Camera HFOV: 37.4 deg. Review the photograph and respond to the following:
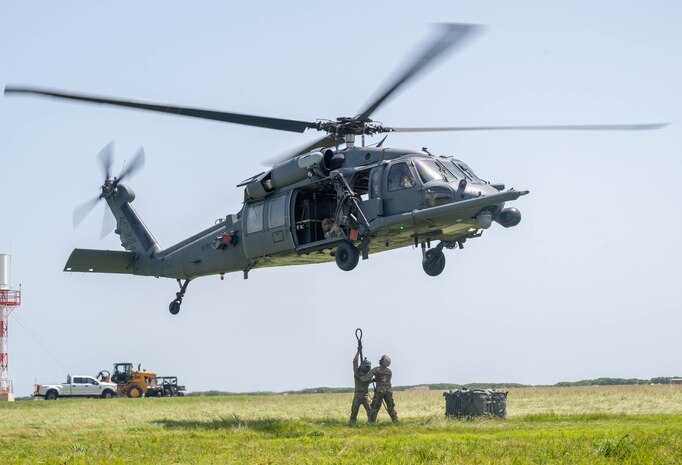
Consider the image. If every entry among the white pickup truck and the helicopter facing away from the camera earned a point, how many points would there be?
0

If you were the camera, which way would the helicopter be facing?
facing the viewer and to the right of the viewer

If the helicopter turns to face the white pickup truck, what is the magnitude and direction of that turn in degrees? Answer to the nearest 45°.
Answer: approximately 180°

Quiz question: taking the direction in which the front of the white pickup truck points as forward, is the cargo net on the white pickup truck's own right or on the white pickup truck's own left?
on the white pickup truck's own right

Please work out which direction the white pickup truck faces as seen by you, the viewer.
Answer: facing to the right of the viewer
